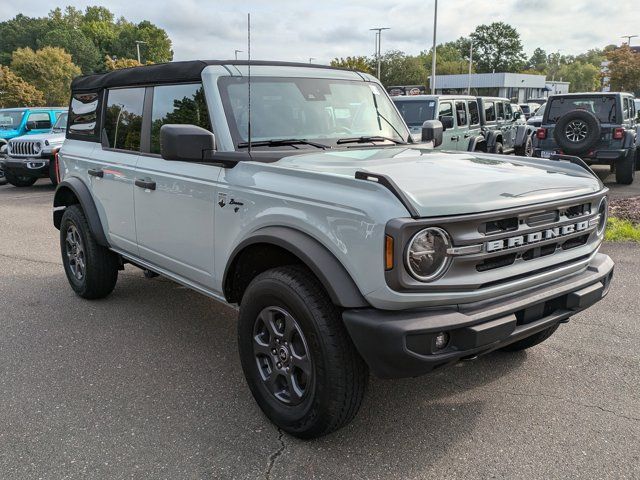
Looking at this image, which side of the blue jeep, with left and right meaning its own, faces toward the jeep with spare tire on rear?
left

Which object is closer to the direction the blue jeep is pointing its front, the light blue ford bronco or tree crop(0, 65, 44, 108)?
the light blue ford bronco

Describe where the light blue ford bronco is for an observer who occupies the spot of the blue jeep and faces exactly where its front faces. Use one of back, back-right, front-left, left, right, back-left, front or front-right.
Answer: front-left

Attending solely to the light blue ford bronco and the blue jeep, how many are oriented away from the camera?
0

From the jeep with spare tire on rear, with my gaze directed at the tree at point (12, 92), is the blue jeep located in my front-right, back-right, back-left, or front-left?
front-left

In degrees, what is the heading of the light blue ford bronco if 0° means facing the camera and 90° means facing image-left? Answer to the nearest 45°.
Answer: approximately 315°

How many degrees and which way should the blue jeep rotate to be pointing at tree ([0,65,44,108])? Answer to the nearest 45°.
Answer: approximately 135° to its right

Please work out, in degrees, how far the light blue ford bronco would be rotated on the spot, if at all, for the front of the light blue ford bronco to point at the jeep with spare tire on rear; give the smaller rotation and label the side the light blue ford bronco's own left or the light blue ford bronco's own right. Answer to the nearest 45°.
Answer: approximately 90° to the light blue ford bronco's own left

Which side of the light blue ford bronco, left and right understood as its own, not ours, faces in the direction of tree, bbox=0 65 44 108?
back

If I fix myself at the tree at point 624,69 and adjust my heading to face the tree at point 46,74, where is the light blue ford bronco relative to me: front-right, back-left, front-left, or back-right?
front-left

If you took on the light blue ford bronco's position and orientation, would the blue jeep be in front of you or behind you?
behind

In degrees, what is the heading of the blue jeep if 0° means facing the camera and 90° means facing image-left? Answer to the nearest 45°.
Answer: approximately 45°
